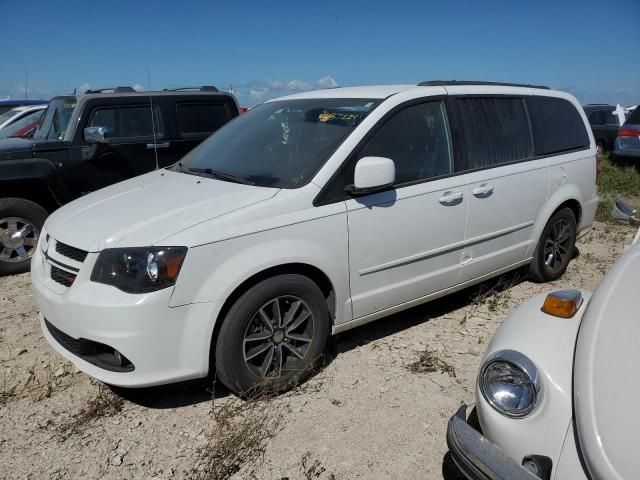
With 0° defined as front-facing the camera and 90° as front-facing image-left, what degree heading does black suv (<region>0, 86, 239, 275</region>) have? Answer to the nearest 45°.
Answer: approximately 90°

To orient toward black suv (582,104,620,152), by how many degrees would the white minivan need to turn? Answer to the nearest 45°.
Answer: approximately 180°

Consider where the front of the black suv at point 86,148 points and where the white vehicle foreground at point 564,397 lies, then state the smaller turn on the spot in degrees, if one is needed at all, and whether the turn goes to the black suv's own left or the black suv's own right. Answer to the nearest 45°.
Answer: approximately 90° to the black suv's own left

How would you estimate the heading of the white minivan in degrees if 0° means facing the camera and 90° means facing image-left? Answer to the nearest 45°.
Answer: approximately 45°

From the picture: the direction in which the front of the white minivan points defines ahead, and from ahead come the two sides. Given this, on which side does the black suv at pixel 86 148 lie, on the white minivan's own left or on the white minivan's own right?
on the white minivan's own right

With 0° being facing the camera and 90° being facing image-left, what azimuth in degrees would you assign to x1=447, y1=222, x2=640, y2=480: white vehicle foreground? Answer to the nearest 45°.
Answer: approximately 45°
